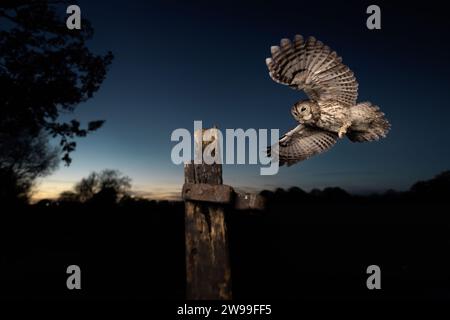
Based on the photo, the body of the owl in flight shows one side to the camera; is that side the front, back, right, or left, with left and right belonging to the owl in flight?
left
